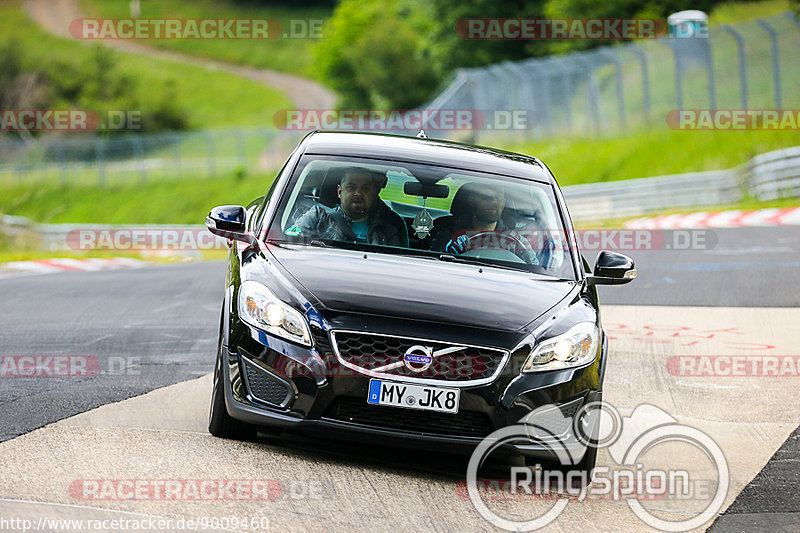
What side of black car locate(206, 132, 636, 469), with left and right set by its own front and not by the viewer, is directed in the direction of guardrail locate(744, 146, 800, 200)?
back

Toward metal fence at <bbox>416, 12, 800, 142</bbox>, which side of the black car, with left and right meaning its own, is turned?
back

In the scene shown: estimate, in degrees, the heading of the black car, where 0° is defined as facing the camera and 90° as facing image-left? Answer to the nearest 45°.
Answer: approximately 0°

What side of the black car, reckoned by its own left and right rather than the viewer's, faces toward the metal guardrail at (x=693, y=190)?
back

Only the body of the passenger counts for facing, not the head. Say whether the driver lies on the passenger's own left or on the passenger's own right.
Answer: on the passenger's own left
